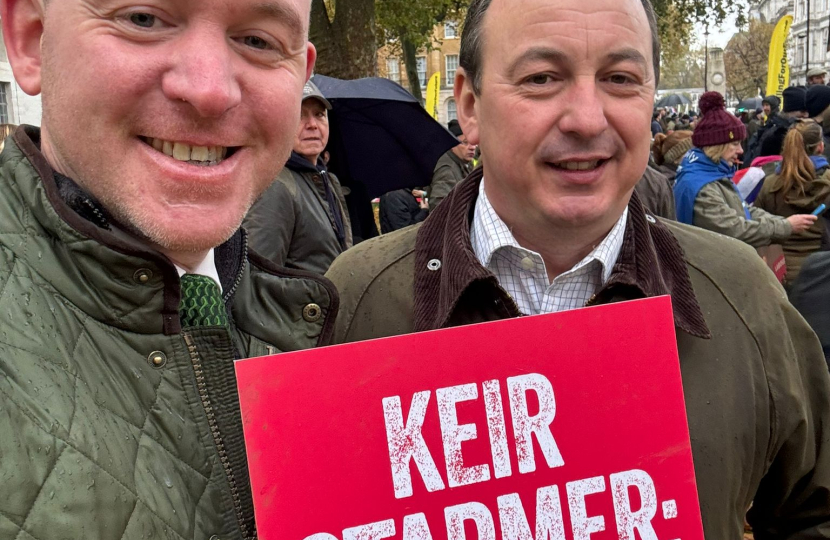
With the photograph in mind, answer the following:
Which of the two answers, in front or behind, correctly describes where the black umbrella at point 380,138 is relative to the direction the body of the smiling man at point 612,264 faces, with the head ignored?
behind

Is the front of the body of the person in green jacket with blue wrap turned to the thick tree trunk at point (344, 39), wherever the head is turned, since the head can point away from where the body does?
no

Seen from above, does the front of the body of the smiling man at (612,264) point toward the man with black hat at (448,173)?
no

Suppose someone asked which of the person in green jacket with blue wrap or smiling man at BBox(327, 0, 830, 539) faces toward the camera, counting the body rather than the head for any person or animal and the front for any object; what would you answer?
the smiling man

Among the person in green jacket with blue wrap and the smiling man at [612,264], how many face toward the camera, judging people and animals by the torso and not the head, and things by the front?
1

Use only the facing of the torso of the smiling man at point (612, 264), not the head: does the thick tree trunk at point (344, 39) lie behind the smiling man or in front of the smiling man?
behind

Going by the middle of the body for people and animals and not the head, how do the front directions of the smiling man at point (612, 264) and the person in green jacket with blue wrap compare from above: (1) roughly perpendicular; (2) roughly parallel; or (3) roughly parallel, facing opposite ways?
roughly perpendicular

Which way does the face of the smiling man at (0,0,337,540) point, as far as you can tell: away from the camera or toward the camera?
toward the camera

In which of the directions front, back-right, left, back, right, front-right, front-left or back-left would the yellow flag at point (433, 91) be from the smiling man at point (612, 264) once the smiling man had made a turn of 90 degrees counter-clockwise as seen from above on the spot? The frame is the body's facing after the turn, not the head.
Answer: left

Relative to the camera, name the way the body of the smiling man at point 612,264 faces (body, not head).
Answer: toward the camera
